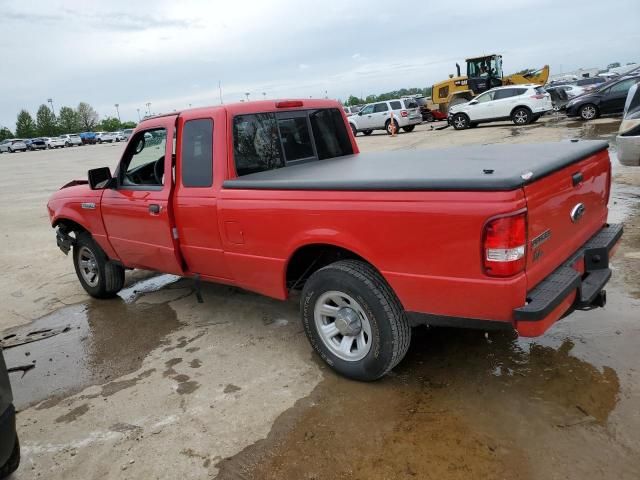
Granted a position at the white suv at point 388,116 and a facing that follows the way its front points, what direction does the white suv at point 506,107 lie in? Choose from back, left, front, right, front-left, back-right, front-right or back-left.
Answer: back

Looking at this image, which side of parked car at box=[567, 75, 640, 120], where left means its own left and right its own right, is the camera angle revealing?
left

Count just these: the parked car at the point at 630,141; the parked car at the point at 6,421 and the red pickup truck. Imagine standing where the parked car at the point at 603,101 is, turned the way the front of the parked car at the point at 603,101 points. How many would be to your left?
3

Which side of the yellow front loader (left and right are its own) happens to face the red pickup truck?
right

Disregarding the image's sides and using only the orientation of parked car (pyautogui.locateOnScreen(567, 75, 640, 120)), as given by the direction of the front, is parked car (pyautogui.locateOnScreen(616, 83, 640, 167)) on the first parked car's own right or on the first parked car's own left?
on the first parked car's own left

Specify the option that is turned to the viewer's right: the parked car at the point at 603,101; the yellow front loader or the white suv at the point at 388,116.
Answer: the yellow front loader

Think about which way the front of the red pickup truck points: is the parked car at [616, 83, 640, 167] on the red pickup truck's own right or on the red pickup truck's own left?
on the red pickup truck's own right

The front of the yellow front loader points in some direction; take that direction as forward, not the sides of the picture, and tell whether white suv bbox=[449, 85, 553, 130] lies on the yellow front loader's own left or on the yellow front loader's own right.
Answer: on the yellow front loader's own right

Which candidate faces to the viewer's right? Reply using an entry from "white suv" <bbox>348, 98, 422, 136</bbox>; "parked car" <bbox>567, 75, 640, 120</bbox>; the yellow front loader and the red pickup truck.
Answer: the yellow front loader

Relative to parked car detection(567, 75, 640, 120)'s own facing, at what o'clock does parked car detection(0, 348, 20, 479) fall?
parked car detection(0, 348, 20, 479) is roughly at 9 o'clock from parked car detection(567, 75, 640, 120).

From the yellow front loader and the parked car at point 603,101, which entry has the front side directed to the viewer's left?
the parked car

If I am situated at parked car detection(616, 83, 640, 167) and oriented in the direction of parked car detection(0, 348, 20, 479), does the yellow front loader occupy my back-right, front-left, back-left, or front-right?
back-right

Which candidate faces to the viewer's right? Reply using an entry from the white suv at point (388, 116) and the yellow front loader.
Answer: the yellow front loader

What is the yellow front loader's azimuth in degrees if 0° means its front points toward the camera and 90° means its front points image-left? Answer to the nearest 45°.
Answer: approximately 270°

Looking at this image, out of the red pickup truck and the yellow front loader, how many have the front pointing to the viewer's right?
1

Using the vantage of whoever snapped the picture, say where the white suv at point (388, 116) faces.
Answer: facing away from the viewer and to the left of the viewer
